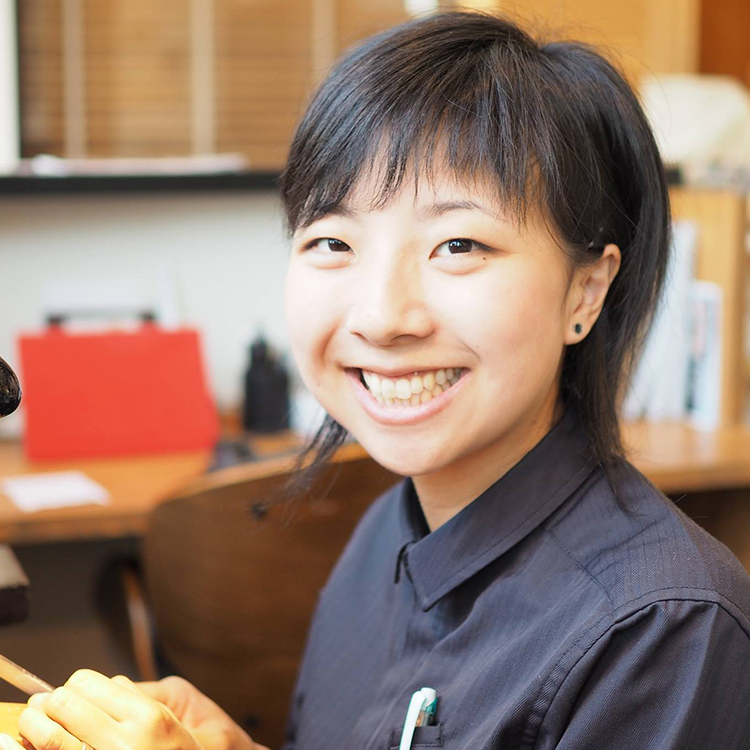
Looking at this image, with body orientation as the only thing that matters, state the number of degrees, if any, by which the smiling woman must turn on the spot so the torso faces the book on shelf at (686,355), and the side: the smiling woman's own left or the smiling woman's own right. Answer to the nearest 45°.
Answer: approximately 135° to the smiling woman's own right

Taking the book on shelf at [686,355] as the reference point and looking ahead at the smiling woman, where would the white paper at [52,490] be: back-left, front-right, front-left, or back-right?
front-right

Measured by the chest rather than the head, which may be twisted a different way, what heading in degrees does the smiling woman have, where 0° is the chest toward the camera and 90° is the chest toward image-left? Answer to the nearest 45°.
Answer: approximately 45°

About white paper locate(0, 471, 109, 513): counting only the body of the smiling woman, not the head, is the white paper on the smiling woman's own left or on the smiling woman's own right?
on the smiling woman's own right

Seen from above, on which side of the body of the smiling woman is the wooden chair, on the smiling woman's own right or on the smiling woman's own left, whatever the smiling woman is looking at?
on the smiling woman's own right

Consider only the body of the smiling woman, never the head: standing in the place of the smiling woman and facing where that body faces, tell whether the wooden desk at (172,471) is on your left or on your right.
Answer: on your right
